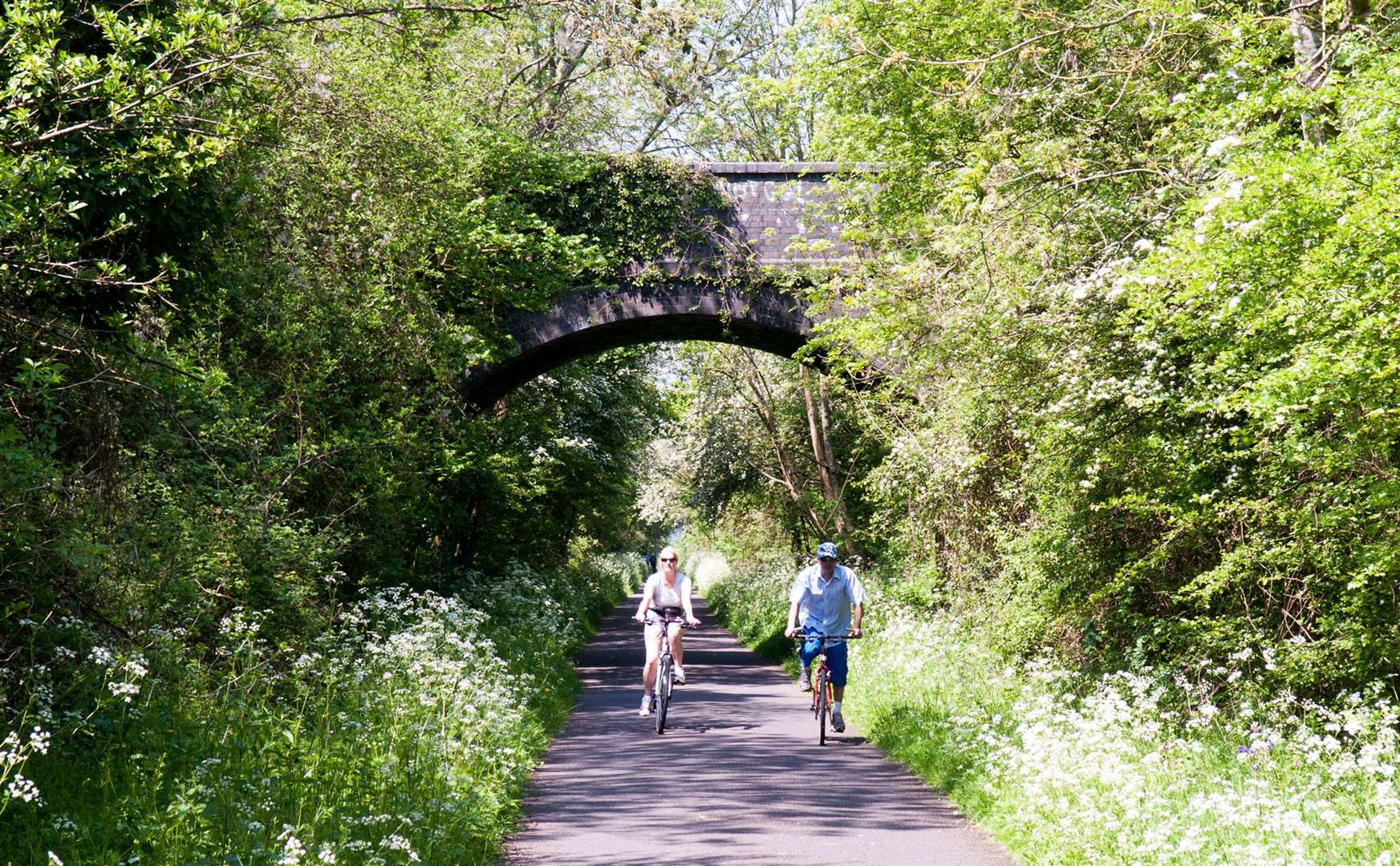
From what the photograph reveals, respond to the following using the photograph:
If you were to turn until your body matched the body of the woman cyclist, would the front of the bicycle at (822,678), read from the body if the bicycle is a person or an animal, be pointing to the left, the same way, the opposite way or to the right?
the same way

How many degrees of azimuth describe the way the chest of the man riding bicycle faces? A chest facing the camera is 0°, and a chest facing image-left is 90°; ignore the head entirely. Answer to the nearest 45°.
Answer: approximately 0°

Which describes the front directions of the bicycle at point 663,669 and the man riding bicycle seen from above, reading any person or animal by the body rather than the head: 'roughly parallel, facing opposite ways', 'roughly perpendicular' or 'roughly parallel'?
roughly parallel

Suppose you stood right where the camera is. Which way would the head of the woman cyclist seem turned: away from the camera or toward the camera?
toward the camera

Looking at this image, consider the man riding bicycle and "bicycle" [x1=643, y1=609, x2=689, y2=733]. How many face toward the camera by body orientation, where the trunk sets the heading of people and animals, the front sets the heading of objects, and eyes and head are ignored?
2

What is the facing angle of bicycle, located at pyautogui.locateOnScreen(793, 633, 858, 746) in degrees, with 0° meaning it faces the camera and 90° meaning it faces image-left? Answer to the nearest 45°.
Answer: approximately 0°

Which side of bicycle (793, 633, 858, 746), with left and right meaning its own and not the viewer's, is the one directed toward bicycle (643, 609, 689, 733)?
right

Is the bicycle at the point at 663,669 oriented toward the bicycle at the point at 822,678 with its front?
no

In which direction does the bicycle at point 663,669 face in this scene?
toward the camera

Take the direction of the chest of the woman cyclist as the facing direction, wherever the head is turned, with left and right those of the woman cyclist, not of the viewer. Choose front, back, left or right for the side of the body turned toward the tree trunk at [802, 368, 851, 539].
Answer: back

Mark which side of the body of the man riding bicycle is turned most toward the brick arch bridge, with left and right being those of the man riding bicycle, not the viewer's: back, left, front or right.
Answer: back

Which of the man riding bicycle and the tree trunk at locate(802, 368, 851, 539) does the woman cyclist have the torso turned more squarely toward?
the man riding bicycle

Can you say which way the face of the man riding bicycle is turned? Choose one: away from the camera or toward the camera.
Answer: toward the camera

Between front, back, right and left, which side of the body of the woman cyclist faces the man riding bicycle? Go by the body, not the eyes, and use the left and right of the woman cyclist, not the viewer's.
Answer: left

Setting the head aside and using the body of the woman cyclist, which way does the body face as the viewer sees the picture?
toward the camera

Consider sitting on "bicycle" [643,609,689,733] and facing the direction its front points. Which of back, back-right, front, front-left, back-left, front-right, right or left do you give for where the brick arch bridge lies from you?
back
